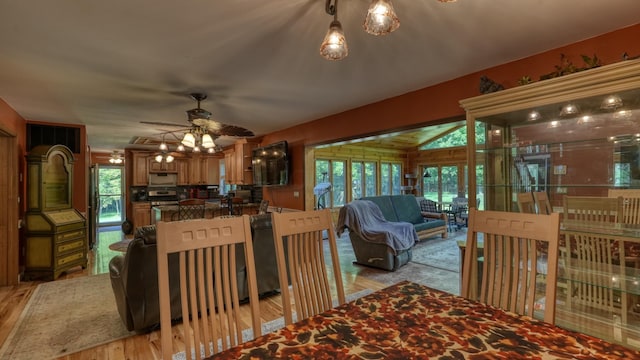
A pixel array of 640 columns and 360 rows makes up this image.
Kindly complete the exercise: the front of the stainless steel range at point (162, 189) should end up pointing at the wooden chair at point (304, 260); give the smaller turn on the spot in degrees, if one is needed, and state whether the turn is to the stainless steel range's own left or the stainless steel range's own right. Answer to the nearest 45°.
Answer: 0° — it already faces it

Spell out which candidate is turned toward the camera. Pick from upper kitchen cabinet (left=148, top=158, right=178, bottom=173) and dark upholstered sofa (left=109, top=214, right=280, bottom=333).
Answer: the upper kitchen cabinet

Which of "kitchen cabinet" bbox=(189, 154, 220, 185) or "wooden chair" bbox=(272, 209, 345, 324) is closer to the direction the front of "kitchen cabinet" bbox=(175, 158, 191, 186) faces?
the wooden chair

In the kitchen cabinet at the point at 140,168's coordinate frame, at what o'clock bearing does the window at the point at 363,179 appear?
The window is roughly at 10 o'clock from the kitchen cabinet.

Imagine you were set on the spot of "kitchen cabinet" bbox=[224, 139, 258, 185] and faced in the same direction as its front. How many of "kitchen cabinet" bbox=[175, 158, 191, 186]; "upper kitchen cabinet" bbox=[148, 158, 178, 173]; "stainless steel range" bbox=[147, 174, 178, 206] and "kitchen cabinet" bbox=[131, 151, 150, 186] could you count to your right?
4

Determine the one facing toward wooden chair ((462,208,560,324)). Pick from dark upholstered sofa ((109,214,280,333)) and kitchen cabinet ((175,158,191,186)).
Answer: the kitchen cabinet

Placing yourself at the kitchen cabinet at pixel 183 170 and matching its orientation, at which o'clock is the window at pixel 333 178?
The window is roughly at 10 o'clock from the kitchen cabinet.

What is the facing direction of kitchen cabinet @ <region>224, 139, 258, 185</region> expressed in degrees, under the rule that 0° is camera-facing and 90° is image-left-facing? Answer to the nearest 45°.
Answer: approximately 45°

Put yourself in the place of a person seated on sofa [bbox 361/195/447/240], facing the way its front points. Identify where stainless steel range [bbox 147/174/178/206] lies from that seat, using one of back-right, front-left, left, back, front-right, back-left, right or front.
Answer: back-right

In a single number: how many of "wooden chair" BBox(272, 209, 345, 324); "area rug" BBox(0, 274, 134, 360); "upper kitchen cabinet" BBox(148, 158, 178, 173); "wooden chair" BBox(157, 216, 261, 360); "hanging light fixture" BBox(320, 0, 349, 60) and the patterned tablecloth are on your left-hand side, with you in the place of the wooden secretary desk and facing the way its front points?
1

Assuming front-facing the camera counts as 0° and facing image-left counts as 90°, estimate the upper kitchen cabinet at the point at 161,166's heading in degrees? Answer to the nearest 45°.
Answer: approximately 0°

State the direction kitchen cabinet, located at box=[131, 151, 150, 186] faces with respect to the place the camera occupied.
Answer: facing the viewer

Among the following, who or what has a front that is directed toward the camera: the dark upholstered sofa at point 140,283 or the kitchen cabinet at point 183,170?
the kitchen cabinet

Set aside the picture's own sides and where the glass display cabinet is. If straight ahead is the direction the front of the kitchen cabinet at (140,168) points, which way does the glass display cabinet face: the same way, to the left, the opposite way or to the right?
to the right

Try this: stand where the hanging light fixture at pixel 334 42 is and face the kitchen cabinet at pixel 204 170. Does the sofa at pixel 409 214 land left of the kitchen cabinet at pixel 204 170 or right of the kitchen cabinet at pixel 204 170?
right

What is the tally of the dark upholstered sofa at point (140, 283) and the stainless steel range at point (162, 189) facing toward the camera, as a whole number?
1

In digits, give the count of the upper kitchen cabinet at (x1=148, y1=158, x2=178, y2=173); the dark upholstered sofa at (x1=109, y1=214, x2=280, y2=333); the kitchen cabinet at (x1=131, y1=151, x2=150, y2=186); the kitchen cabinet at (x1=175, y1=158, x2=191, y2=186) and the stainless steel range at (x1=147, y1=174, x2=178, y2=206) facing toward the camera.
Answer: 4

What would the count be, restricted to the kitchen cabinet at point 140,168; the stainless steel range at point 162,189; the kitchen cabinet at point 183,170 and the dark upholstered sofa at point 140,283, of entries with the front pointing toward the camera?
3

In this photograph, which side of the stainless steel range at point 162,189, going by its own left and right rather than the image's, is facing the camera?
front
